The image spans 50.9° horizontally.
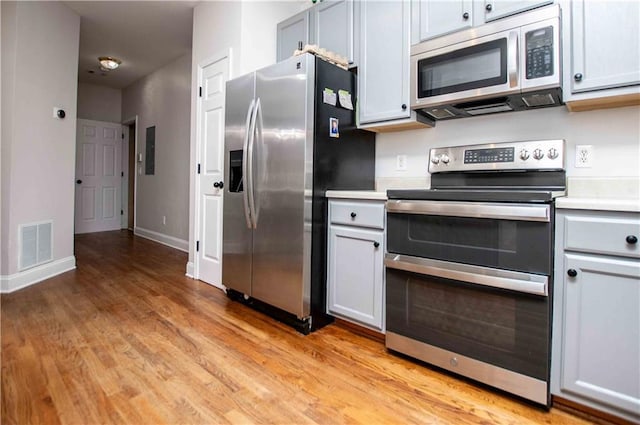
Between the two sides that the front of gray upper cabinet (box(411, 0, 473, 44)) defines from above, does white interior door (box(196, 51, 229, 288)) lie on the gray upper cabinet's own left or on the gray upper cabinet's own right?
on the gray upper cabinet's own right

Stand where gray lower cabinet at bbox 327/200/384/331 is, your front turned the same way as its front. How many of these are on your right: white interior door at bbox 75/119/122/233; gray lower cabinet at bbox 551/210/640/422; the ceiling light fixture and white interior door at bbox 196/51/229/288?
3

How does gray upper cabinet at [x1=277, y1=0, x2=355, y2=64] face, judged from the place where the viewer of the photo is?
facing the viewer and to the left of the viewer

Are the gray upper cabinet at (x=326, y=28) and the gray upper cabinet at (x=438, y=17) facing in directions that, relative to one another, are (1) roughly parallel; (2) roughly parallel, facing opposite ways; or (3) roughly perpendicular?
roughly parallel

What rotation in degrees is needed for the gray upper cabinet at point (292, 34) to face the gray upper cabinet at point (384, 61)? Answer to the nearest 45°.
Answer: approximately 90° to its left

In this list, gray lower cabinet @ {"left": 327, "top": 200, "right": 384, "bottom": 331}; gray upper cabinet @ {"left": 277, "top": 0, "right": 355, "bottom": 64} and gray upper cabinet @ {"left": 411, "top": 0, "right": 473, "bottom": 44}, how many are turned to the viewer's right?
0

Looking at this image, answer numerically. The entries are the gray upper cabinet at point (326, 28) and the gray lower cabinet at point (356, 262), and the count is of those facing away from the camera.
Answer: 0

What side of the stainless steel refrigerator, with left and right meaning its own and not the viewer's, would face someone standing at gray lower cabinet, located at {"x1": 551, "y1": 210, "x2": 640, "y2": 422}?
left

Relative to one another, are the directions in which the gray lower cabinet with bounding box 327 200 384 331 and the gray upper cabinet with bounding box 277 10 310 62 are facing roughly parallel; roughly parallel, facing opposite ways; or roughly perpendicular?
roughly parallel

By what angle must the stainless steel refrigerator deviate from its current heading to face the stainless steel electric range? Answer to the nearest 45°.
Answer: approximately 90° to its left

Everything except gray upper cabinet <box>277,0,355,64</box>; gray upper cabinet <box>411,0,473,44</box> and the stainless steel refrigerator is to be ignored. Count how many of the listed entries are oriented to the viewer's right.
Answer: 0

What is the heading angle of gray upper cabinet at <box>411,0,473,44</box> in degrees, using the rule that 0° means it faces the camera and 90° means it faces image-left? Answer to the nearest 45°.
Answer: approximately 45°
